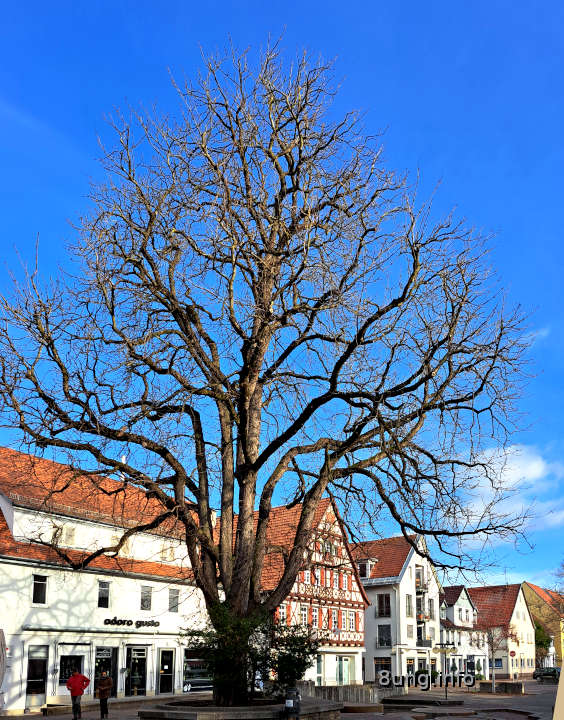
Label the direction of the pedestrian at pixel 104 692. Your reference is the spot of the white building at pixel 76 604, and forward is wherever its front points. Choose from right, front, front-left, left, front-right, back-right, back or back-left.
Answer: front-right

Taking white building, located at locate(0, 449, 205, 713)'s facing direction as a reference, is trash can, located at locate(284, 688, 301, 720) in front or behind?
in front

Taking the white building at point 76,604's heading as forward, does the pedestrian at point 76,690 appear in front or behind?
in front

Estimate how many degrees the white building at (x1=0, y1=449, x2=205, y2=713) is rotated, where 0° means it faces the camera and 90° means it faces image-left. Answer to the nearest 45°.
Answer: approximately 315°
